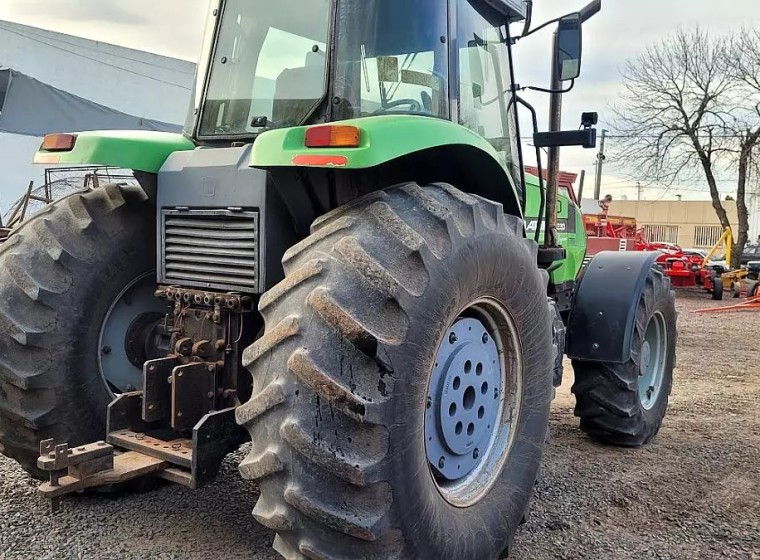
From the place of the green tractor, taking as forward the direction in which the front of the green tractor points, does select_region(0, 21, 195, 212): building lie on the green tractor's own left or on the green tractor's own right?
on the green tractor's own left

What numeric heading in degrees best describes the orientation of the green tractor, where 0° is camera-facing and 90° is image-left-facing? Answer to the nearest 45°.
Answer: approximately 225°
